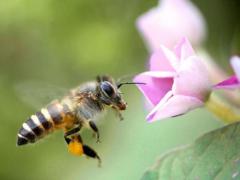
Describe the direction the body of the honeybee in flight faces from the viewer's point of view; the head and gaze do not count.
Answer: to the viewer's right

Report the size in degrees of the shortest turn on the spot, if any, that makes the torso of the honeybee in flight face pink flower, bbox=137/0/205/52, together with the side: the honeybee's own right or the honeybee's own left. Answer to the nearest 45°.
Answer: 0° — it already faces it

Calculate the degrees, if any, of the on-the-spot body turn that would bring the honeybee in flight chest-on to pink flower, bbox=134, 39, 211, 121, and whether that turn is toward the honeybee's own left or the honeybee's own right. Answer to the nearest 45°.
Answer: approximately 45° to the honeybee's own right
